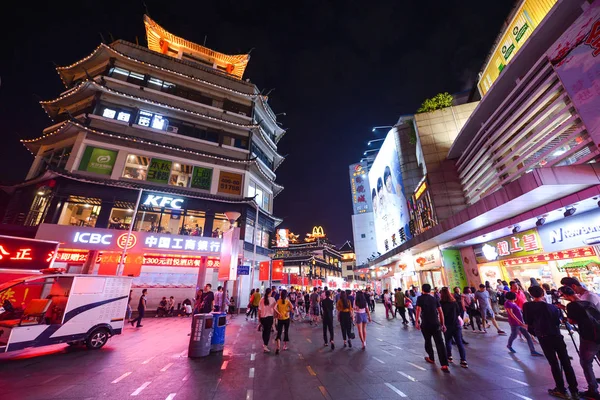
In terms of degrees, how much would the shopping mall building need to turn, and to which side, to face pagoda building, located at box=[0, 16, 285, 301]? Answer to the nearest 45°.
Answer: approximately 45° to its right

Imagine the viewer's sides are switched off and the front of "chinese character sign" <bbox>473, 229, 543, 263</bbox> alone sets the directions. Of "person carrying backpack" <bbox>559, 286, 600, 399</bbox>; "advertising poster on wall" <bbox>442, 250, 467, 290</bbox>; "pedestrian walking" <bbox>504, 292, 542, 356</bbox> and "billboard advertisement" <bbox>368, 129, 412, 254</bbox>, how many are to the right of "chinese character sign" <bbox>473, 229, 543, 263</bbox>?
2

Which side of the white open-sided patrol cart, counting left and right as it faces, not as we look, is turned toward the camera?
left

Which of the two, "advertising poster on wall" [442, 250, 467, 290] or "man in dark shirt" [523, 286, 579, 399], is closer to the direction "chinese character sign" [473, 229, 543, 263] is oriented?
the man in dark shirt

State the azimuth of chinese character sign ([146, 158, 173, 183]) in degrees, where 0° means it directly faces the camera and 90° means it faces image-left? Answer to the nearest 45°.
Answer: approximately 0°

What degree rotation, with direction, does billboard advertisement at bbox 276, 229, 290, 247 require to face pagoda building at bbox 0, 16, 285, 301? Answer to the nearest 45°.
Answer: approximately 45° to its right

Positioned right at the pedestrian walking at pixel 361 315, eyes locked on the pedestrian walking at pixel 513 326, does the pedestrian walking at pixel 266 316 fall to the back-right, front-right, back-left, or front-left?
back-right

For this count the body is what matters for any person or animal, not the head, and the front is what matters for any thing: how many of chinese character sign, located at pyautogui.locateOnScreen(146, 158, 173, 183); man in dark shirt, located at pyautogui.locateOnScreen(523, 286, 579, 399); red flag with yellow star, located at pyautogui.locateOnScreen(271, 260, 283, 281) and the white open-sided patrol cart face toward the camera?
2

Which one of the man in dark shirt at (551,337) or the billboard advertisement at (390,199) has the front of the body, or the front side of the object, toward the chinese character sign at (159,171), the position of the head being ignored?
the billboard advertisement

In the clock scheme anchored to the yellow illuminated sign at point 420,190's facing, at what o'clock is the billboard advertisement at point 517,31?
The billboard advertisement is roughly at 9 o'clock from the yellow illuminated sign.
